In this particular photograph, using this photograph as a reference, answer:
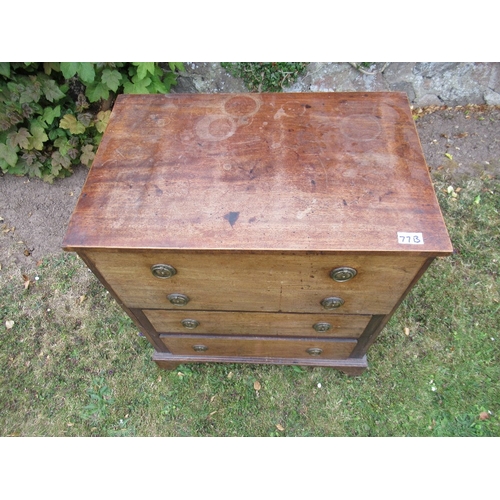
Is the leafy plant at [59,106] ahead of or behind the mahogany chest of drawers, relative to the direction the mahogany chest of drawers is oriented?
behind

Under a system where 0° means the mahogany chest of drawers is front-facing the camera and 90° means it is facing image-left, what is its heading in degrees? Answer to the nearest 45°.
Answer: approximately 0°

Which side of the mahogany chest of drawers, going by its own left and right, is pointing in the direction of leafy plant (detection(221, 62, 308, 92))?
back

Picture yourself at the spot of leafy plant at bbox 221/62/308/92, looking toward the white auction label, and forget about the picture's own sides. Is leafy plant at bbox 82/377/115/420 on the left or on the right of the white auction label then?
right
